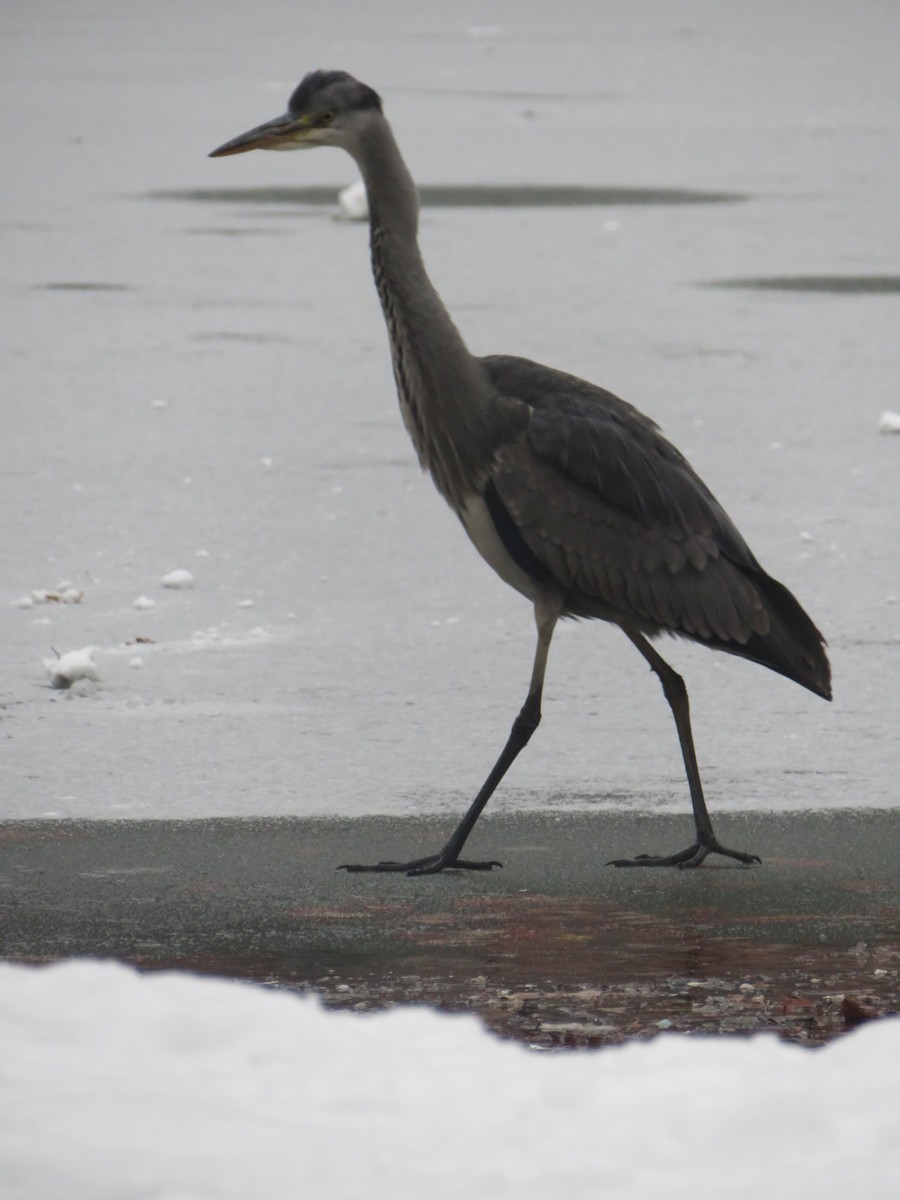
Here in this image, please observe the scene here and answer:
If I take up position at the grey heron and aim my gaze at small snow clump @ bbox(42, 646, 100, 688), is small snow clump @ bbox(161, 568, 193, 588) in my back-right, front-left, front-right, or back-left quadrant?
front-right

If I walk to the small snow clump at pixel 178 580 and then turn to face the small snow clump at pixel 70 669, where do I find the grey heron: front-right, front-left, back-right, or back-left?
front-left

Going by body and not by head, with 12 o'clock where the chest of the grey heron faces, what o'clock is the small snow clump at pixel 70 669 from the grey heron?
The small snow clump is roughly at 1 o'clock from the grey heron.

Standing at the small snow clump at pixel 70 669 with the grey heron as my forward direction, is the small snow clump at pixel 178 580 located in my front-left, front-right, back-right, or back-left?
back-left

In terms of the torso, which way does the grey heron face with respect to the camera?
to the viewer's left

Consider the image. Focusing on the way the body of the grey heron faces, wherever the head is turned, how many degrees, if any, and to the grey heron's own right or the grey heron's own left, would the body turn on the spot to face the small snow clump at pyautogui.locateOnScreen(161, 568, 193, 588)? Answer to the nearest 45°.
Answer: approximately 45° to the grey heron's own right
